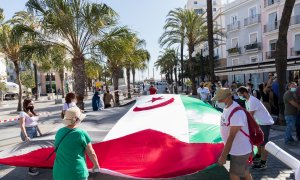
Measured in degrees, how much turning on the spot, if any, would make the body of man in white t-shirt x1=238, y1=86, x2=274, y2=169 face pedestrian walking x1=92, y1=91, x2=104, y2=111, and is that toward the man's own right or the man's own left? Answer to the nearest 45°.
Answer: approximately 45° to the man's own right

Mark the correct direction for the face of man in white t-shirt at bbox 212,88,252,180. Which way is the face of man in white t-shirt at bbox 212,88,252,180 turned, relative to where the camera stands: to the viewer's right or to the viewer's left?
to the viewer's left

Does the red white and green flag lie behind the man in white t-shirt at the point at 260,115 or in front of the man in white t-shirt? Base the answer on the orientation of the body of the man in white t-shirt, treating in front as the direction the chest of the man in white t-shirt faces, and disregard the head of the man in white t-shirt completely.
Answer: in front

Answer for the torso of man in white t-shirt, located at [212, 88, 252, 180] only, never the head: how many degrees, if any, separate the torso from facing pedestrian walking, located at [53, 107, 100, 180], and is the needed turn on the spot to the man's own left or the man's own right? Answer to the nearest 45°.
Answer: approximately 45° to the man's own left

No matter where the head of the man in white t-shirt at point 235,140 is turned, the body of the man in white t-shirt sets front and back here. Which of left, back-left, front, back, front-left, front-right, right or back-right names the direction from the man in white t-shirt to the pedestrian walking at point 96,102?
front-right

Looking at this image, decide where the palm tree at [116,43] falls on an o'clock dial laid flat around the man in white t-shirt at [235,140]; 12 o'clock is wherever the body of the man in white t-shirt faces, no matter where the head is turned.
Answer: The palm tree is roughly at 2 o'clock from the man in white t-shirt.

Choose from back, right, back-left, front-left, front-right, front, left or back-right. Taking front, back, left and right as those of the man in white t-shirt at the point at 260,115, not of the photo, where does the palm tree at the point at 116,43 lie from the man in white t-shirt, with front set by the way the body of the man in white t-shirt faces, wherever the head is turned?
front-right

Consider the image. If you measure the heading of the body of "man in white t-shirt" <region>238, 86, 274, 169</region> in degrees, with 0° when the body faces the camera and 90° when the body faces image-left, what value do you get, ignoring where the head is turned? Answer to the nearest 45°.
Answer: approximately 90°

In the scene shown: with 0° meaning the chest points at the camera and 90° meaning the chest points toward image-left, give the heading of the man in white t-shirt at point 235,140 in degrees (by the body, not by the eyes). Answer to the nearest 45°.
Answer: approximately 90°
